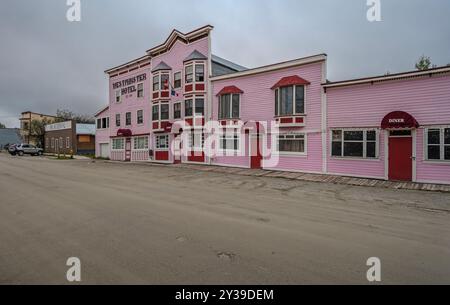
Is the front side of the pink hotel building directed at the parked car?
no

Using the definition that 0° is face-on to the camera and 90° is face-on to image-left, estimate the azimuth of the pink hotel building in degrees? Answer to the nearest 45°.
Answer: approximately 45°

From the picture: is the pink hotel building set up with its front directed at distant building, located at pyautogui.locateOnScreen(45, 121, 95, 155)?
no

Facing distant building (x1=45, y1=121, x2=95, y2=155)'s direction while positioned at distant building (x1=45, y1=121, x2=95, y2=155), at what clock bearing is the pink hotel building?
The pink hotel building is roughly at 10 o'clock from the distant building.

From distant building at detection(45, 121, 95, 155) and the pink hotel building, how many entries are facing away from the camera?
0

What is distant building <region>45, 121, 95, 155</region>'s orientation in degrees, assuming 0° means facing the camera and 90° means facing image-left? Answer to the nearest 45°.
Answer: approximately 45°

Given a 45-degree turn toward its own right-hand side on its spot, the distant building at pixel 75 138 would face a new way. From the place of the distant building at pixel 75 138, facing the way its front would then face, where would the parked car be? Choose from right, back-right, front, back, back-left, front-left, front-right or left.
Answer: front
